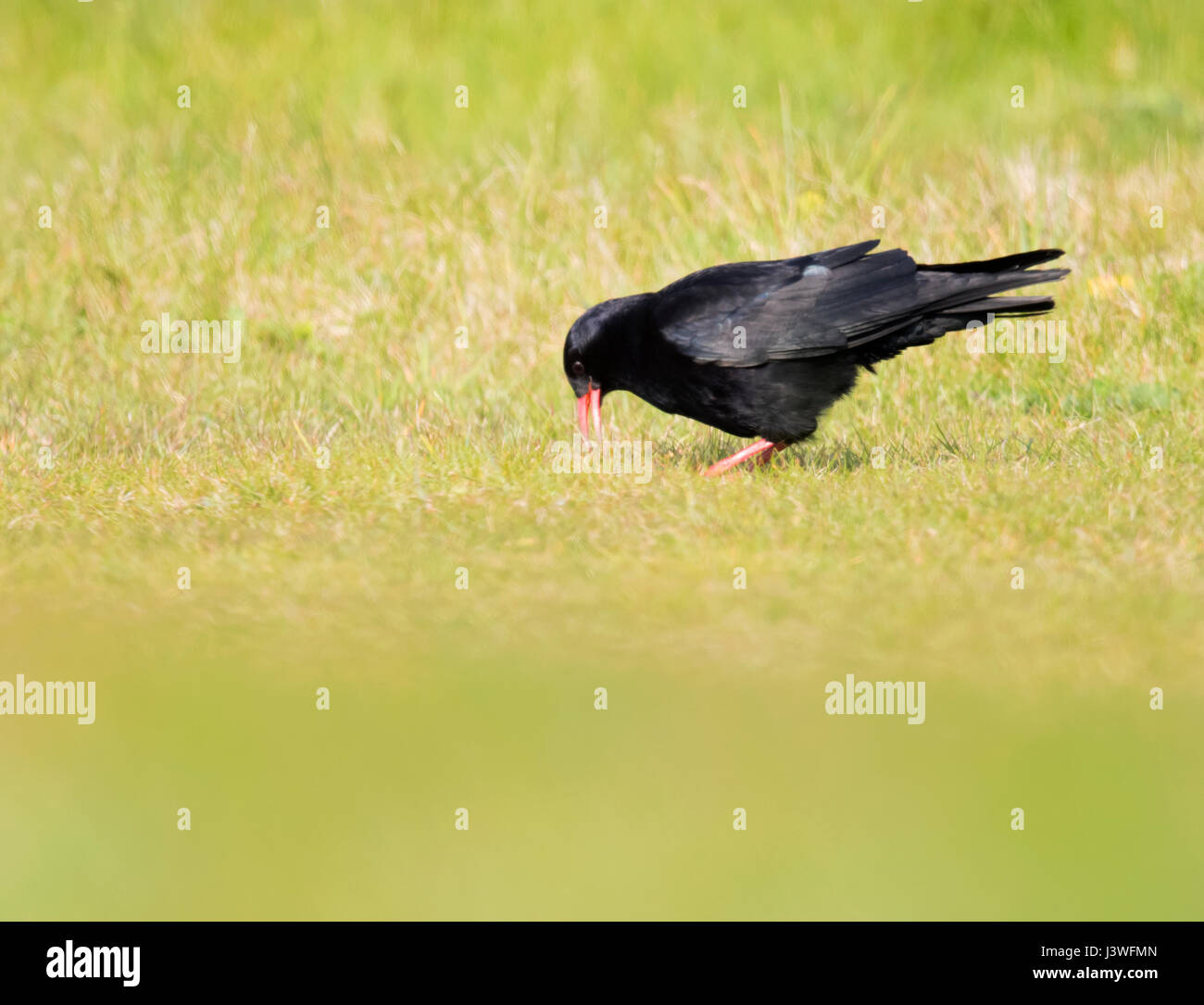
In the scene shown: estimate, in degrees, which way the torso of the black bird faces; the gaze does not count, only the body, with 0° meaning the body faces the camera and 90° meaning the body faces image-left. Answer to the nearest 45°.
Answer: approximately 90°
